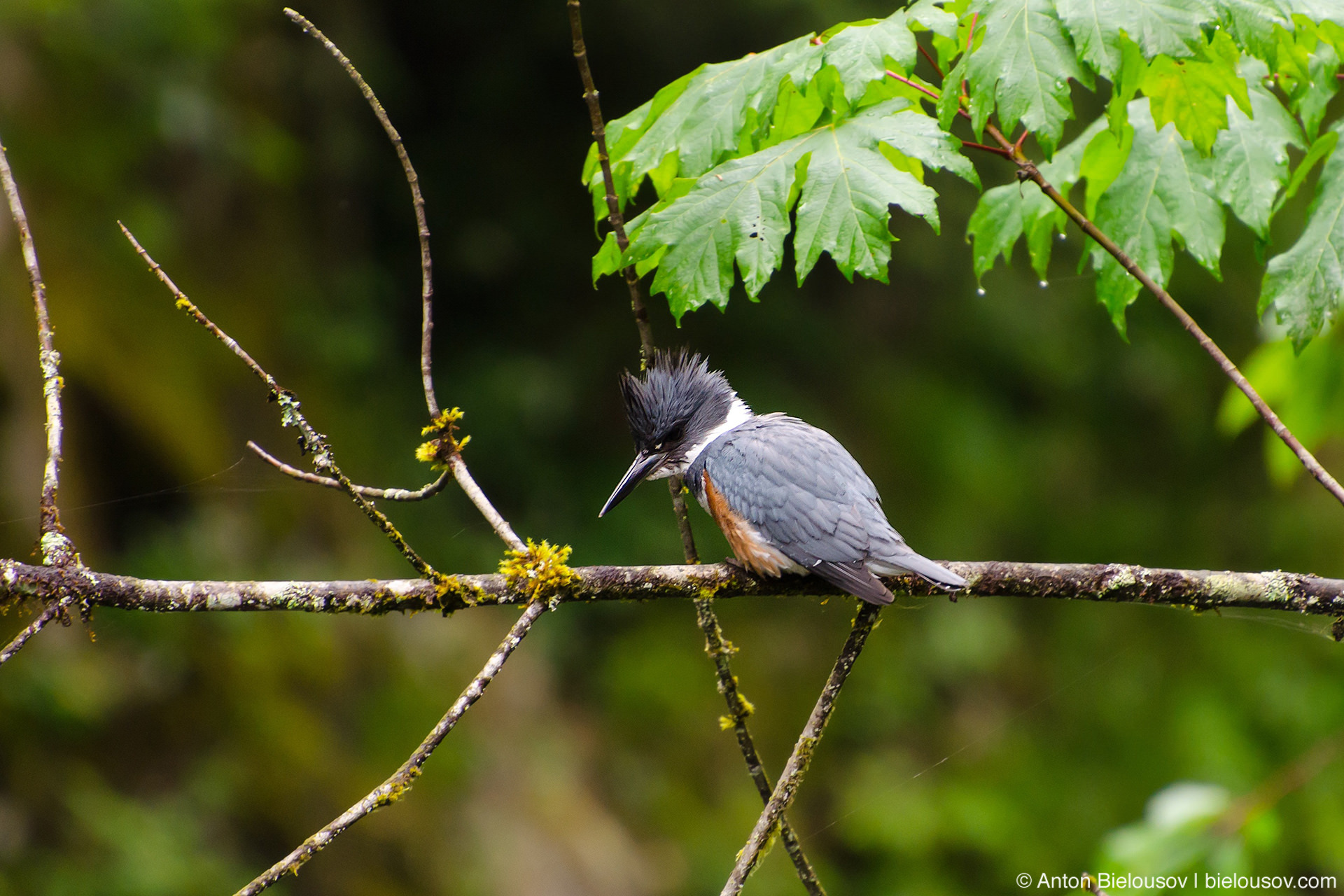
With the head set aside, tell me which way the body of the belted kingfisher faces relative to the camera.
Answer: to the viewer's left

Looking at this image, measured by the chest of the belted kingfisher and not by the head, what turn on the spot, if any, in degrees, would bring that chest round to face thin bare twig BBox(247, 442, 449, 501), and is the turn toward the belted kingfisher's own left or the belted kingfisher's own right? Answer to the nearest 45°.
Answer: approximately 45° to the belted kingfisher's own left
